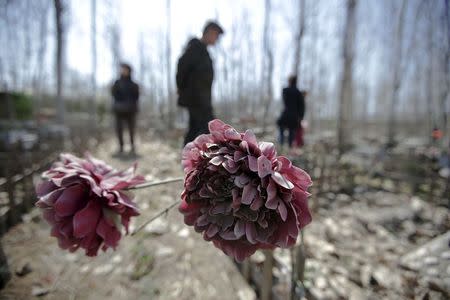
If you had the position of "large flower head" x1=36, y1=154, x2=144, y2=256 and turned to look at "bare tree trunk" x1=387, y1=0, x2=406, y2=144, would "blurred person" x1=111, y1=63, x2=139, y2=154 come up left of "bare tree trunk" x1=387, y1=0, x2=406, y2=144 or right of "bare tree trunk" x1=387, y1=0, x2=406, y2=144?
left

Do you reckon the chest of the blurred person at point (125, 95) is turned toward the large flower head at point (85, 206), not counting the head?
yes

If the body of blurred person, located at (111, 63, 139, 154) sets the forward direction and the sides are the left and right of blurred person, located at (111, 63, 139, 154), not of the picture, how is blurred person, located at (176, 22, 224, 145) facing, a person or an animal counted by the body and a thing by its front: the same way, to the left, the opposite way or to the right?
to the left

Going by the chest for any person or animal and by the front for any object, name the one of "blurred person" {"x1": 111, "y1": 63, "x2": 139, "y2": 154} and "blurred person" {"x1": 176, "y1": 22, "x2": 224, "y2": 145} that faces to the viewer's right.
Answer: "blurred person" {"x1": 176, "y1": 22, "x2": 224, "y2": 145}

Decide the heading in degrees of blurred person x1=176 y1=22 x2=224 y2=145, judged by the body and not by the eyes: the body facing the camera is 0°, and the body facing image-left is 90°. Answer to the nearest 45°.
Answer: approximately 270°

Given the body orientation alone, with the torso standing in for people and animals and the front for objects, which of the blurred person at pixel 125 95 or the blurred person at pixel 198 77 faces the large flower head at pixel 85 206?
the blurred person at pixel 125 95

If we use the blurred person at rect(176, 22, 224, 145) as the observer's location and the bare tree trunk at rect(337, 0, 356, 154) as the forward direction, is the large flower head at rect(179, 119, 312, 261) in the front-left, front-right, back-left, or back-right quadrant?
back-right

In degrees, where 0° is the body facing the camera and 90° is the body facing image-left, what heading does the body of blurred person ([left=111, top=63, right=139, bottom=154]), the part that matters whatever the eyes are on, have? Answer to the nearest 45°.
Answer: approximately 0°

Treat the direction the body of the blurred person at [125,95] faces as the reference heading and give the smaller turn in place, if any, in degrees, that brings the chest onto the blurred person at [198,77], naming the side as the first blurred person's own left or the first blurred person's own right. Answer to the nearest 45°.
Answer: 0° — they already face them

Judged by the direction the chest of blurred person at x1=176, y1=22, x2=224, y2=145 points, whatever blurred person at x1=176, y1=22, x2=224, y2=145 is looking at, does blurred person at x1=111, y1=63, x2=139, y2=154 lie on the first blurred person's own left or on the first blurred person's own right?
on the first blurred person's own left

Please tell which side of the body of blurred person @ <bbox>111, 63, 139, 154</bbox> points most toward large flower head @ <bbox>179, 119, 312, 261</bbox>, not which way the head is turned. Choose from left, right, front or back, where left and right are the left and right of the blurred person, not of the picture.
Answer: front

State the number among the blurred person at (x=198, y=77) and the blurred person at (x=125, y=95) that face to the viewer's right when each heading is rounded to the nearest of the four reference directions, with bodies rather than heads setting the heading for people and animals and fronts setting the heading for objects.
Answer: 1
